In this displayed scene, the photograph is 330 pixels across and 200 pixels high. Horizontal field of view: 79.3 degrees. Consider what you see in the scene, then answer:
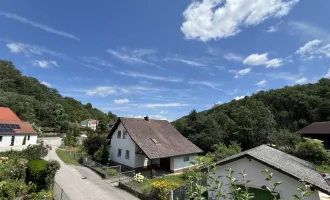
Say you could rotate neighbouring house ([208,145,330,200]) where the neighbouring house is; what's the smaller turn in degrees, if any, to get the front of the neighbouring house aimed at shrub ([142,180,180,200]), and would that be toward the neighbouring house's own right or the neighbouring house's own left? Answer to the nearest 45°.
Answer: approximately 45° to the neighbouring house's own right

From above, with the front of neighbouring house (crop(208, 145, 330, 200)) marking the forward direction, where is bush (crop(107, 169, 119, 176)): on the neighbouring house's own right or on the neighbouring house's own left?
on the neighbouring house's own right

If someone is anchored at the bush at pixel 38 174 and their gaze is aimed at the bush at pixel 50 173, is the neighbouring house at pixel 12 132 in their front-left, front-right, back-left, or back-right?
back-left

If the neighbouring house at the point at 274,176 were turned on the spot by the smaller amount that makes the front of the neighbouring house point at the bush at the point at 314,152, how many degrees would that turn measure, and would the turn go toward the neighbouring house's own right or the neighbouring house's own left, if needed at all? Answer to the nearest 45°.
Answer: approximately 135° to the neighbouring house's own right

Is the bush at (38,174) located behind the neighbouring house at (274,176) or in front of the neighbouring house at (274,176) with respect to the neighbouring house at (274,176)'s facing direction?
in front

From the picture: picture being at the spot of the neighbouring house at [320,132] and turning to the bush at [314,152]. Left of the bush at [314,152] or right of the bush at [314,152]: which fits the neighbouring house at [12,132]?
right

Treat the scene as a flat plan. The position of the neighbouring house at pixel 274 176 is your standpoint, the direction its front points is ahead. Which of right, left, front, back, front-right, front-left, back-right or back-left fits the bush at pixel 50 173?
front-right

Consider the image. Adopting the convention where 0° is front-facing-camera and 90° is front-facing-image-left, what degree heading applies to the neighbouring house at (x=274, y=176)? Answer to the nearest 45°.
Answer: approximately 45°

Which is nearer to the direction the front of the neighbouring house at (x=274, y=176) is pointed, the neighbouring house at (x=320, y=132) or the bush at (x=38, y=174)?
the bush

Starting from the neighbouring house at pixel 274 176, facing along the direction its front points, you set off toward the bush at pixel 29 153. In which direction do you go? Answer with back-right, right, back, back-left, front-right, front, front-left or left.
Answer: front-right
